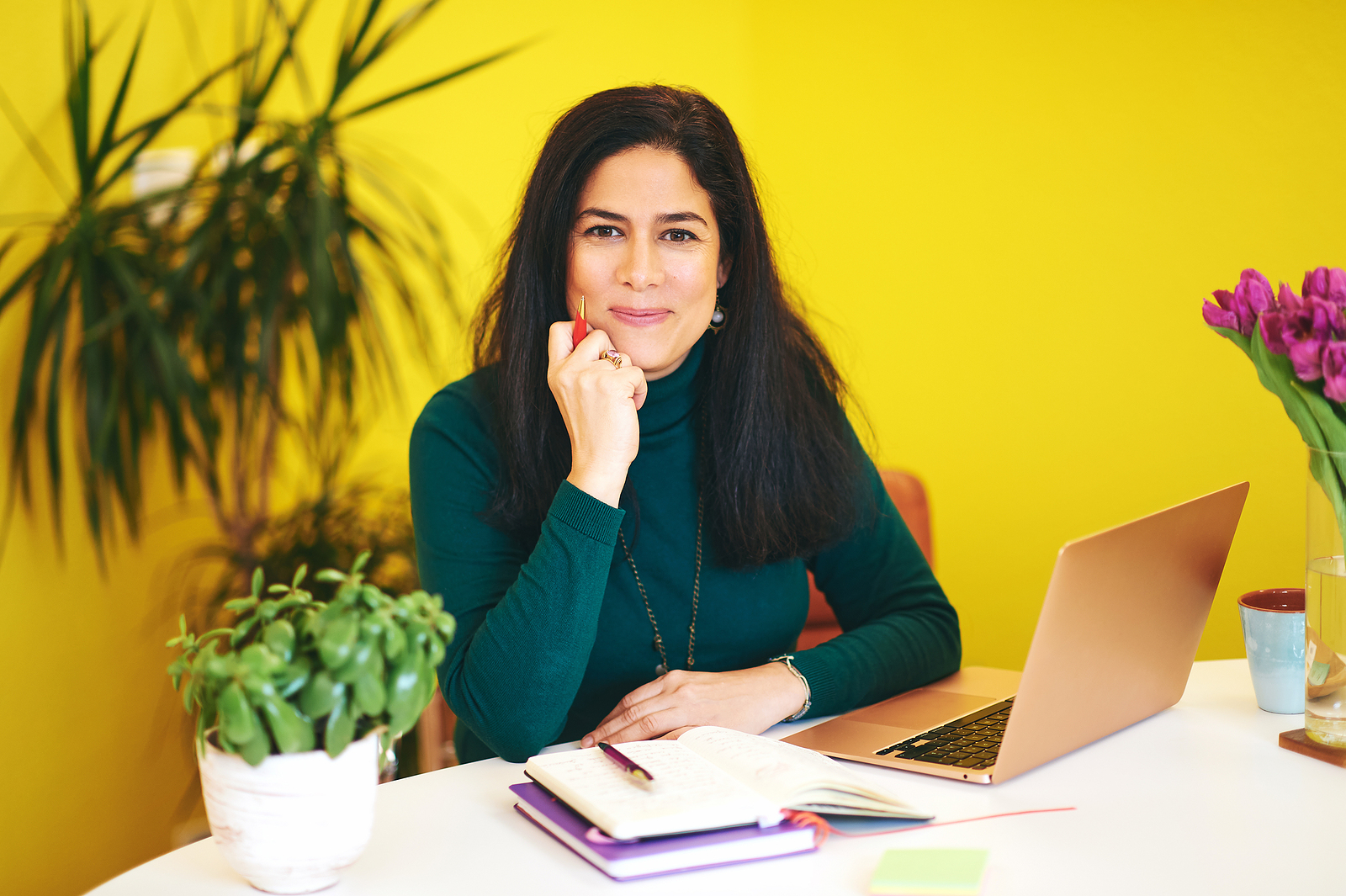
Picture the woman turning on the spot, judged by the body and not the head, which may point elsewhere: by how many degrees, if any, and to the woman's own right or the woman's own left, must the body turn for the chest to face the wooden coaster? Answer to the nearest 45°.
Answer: approximately 45° to the woman's own left

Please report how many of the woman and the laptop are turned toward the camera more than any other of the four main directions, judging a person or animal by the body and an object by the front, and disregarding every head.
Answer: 1

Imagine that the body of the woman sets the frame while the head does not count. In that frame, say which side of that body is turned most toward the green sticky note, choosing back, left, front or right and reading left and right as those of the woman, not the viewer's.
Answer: front

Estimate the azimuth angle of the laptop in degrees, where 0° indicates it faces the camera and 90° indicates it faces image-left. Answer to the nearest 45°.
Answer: approximately 135°

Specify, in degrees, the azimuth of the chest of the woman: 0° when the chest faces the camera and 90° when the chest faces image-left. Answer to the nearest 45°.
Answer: approximately 0°

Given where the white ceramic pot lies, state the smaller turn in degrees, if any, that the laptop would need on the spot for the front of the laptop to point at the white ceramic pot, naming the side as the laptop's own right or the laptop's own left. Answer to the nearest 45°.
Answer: approximately 90° to the laptop's own left
